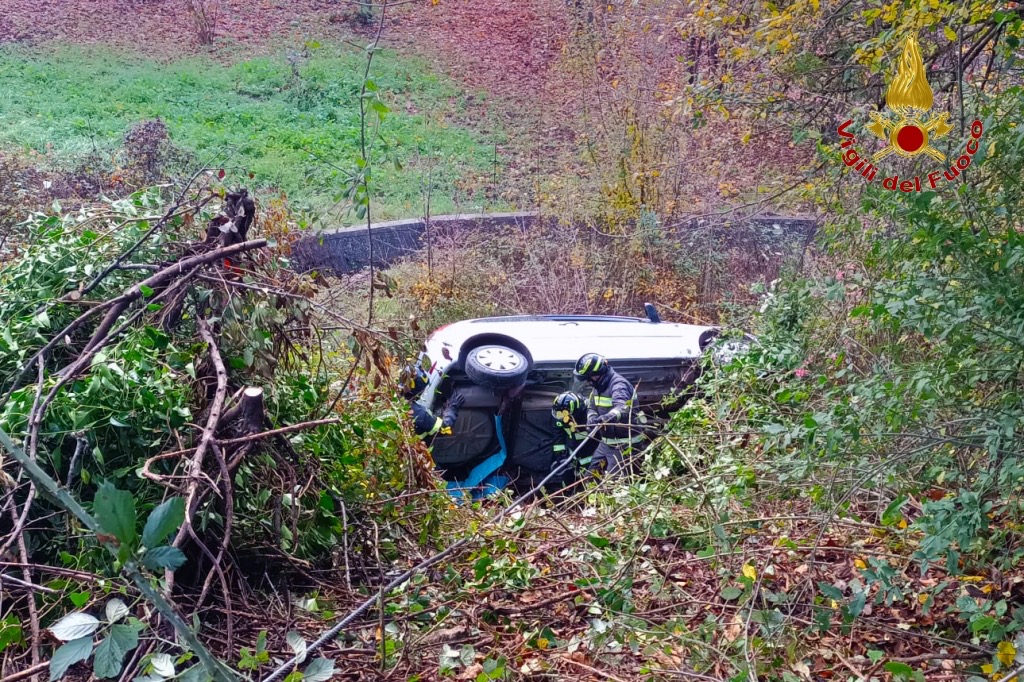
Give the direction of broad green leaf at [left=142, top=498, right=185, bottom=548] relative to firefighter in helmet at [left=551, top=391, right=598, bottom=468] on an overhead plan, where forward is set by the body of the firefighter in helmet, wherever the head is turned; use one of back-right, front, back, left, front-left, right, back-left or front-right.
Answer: front-left

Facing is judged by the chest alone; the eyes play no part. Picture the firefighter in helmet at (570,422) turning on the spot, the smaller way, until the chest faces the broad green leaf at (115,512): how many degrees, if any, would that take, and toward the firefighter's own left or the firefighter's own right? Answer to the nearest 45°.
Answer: approximately 45° to the firefighter's own left

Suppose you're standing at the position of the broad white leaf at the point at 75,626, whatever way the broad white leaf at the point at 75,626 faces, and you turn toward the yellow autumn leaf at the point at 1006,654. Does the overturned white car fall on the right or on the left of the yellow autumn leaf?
left

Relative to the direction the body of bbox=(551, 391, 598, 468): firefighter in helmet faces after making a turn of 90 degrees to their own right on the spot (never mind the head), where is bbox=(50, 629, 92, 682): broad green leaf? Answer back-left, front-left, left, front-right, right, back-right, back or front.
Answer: back-left
